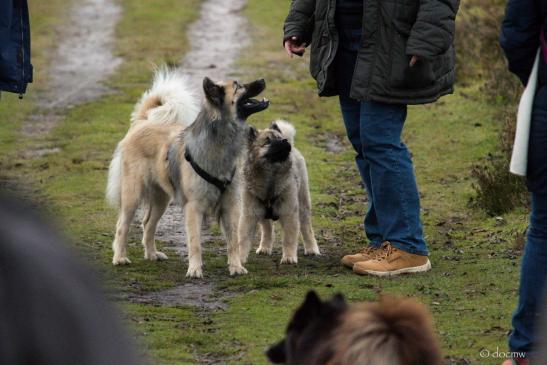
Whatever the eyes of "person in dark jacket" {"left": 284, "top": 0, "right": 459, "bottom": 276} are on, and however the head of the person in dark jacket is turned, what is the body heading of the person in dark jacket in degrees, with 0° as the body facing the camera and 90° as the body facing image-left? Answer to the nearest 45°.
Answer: approximately 45°

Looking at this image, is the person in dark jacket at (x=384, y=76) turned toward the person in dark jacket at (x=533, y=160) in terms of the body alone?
no

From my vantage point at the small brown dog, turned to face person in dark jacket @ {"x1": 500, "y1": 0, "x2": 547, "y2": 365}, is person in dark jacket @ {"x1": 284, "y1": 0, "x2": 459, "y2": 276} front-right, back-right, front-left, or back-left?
front-left
